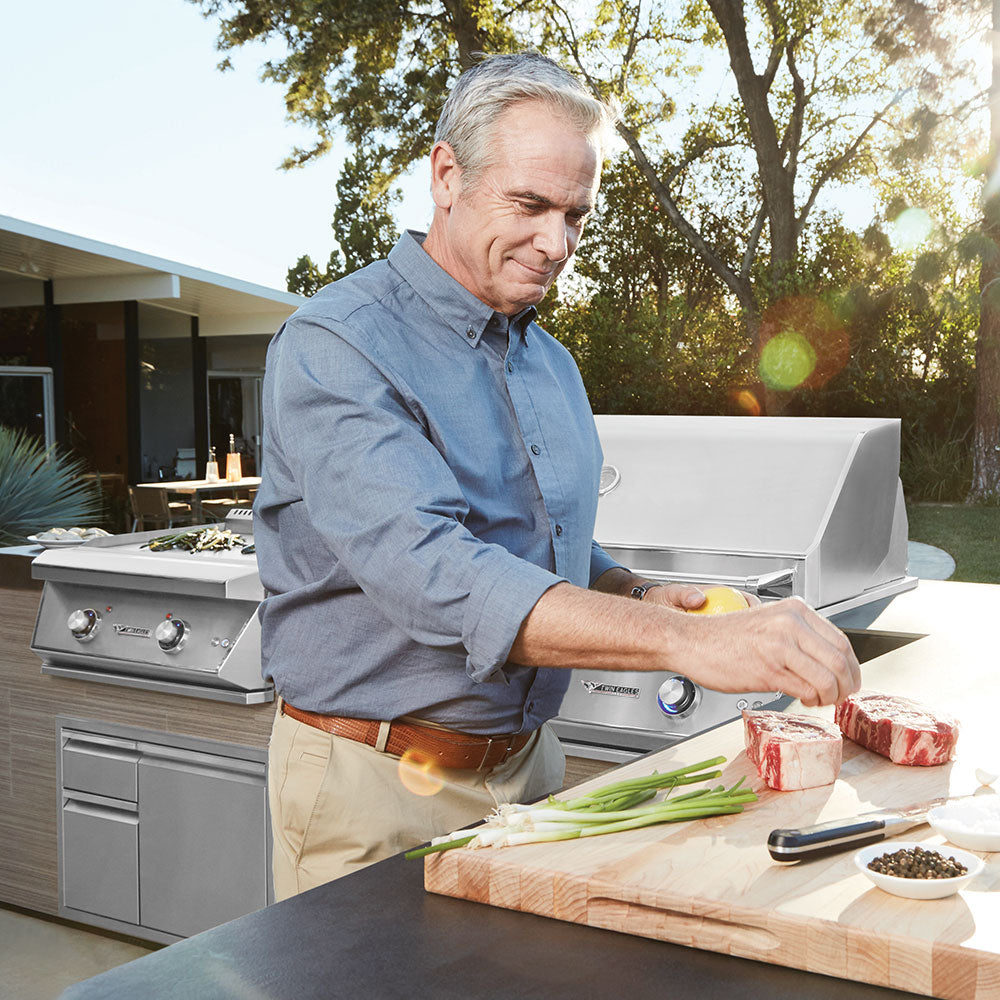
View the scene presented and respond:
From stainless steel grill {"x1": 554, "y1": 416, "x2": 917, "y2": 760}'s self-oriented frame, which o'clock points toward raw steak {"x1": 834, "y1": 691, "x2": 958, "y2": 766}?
The raw steak is roughly at 10 o'clock from the stainless steel grill.

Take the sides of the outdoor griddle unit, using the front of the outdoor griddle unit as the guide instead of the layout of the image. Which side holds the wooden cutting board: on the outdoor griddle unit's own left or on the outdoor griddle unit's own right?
on the outdoor griddle unit's own left

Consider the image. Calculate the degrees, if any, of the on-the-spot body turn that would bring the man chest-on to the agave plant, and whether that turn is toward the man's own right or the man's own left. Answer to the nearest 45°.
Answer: approximately 180°

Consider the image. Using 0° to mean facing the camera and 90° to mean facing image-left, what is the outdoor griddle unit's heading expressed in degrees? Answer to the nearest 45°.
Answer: approximately 45°

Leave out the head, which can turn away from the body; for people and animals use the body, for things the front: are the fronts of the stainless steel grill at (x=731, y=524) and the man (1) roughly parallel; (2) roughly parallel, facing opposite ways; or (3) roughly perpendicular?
roughly perpendicular

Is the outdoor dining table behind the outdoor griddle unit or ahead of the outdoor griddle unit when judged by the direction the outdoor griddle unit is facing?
behind

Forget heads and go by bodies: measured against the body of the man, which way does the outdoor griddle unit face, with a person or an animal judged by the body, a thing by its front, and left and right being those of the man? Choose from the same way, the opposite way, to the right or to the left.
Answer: to the right

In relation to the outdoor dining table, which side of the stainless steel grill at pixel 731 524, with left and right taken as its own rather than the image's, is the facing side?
right

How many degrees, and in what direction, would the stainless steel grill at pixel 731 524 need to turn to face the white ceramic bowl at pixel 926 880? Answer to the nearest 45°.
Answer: approximately 45° to its left

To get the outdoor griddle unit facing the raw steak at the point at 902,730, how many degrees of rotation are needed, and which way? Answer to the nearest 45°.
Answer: approximately 90° to its left

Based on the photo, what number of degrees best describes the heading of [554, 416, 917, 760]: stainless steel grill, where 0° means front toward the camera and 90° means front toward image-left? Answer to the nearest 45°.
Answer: approximately 45°
